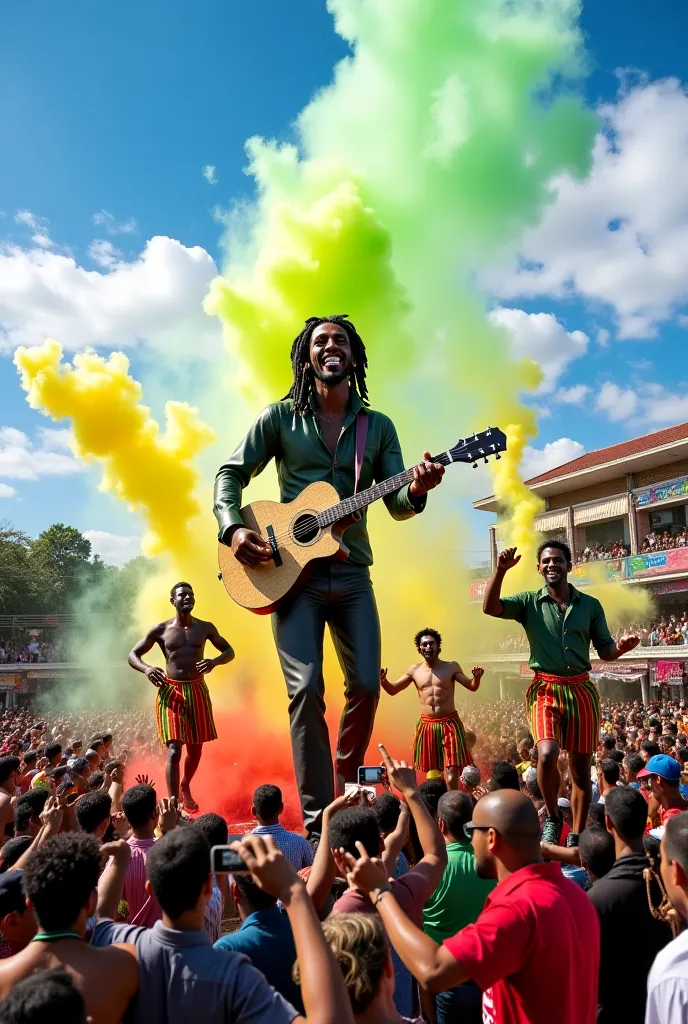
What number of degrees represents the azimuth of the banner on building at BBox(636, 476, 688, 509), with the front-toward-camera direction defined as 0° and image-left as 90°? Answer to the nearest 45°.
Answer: approximately 45°

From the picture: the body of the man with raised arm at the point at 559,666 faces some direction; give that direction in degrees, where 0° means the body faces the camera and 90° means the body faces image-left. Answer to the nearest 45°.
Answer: approximately 0°

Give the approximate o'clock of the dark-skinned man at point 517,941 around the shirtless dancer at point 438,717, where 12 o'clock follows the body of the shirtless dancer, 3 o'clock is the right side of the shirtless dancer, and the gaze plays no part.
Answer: The dark-skinned man is roughly at 12 o'clock from the shirtless dancer.

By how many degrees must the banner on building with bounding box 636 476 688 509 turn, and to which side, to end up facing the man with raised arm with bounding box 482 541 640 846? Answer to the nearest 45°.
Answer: approximately 45° to its left
